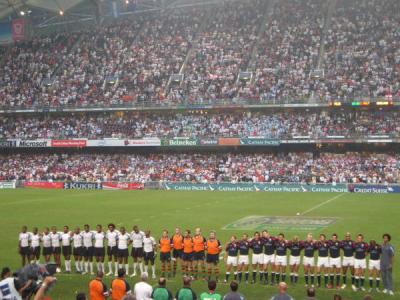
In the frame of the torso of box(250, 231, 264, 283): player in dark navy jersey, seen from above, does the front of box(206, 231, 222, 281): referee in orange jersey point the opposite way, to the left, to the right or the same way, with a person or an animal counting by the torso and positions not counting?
the same way

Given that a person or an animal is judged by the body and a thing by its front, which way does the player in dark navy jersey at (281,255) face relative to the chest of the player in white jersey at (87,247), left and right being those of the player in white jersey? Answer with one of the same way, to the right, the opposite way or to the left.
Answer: the same way

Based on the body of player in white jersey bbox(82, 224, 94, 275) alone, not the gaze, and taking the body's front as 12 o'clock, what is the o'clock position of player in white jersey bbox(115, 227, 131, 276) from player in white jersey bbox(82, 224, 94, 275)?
player in white jersey bbox(115, 227, 131, 276) is roughly at 10 o'clock from player in white jersey bbox(82, 224, 94, 275).

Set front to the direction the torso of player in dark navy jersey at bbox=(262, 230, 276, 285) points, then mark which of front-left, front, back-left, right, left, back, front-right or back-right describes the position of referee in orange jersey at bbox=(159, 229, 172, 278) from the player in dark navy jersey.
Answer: right

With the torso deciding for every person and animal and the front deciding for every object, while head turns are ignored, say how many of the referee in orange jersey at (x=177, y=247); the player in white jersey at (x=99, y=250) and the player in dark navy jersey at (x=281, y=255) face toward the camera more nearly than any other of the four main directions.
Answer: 3

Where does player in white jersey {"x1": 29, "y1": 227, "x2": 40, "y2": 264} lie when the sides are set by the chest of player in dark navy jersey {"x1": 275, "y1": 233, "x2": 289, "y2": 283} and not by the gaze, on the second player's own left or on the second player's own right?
on the second player's own right

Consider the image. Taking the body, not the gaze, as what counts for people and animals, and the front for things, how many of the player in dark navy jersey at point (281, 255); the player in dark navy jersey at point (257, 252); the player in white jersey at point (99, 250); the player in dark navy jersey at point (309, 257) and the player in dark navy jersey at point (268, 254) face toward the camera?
5

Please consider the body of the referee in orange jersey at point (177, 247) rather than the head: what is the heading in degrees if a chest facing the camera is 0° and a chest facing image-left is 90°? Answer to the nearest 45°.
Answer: approximately 0°

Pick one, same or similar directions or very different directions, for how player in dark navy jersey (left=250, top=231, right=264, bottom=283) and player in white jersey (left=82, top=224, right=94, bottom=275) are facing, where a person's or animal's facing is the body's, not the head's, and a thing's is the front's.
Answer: same or similar directions

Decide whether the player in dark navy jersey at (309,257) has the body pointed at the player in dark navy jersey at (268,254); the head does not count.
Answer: no

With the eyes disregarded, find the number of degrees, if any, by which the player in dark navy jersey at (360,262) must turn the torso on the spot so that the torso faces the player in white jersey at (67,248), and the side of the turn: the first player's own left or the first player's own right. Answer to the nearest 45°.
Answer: approximately 90° to the first player's own right

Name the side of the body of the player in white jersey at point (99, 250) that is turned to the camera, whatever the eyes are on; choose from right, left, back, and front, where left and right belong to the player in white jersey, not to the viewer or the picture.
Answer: front

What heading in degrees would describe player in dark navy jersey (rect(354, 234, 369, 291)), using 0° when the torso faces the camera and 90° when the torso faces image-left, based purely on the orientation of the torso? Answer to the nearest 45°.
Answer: approximately 0°

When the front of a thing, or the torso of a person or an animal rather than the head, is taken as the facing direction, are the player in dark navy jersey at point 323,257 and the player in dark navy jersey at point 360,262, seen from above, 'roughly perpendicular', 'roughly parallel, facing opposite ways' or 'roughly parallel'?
roughly parallel

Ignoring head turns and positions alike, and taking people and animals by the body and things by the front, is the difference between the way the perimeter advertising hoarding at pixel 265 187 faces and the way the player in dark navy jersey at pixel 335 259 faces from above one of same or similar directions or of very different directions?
same or similar directions

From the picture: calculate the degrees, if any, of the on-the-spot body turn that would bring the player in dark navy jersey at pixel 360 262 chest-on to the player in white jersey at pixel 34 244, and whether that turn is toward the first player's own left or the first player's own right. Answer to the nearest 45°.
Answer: approximately 90° to the first player's own right

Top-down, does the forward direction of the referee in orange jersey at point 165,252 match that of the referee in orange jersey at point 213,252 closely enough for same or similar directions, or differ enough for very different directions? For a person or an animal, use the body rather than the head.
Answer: same or similar directions
